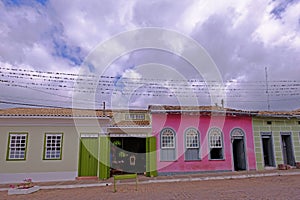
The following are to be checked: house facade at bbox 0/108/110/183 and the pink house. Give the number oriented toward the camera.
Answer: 2

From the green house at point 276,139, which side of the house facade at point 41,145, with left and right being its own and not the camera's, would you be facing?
left

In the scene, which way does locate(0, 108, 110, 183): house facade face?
toward the camera

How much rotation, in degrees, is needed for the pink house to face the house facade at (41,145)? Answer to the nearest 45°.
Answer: approximately 45° to its right

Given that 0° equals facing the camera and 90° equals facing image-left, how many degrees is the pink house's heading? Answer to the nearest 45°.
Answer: approximately 0°

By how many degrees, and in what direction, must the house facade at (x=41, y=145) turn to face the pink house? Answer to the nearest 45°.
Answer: approximately 90° to its left

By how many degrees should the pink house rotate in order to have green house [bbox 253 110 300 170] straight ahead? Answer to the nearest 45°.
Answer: approximately 135° to its left
